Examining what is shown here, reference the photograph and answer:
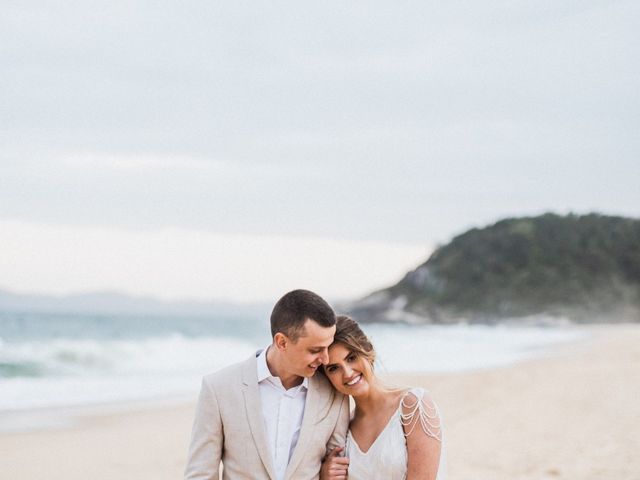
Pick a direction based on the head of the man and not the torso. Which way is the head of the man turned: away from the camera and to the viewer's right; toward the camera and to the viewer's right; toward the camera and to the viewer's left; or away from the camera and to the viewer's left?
toward the camera and to the viewer's right

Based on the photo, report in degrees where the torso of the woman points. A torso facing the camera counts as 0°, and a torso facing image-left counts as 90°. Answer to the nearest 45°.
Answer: approximately 45°
